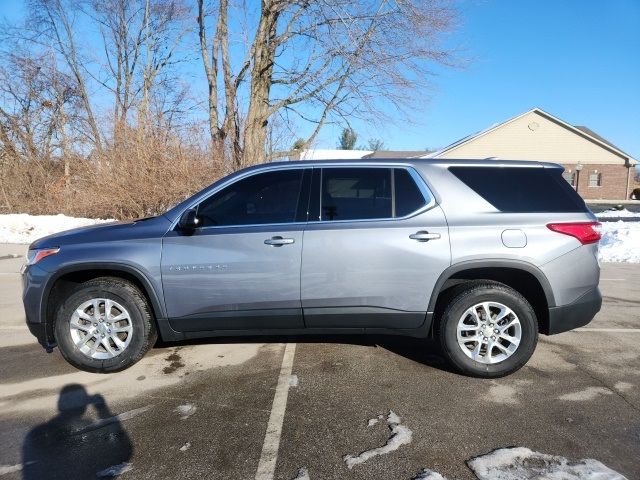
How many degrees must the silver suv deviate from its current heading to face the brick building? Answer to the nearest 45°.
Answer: approximately 135° to its right

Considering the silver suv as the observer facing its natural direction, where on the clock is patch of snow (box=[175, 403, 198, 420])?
The patch of snow is roughly at 11 o'clock from the silver suv.

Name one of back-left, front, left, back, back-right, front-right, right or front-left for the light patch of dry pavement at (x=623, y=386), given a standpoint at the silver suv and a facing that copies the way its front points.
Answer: back

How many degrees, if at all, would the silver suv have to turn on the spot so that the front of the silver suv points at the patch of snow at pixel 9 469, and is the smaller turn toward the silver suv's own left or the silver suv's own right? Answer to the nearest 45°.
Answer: approximately 45° to the silver suv's own left

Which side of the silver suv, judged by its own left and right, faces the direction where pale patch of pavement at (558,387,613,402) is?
back

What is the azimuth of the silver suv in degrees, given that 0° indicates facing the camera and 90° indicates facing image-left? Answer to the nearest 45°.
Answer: approximately 90°

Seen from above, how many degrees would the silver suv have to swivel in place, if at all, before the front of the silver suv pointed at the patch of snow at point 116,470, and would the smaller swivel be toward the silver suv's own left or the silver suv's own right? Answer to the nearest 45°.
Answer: approximately 45° to the silver suv's own left
